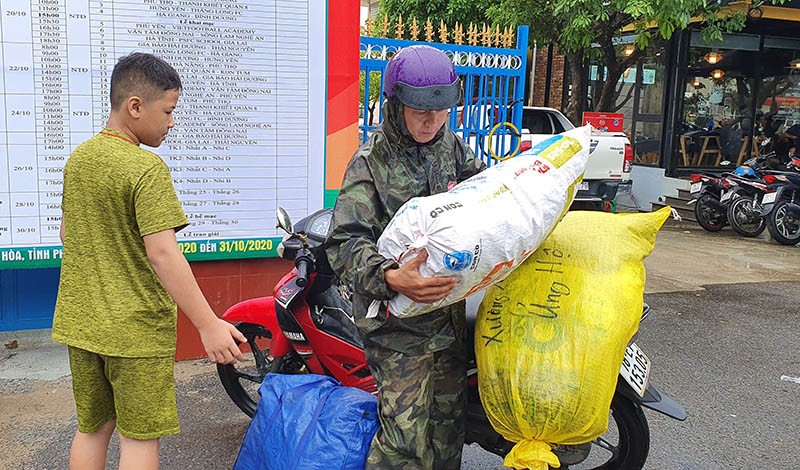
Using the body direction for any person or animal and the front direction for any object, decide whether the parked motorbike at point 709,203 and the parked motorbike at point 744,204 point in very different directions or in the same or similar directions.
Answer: same or similar directions

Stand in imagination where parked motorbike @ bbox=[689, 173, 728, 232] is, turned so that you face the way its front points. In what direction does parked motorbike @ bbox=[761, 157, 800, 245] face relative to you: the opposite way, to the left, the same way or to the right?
the same way

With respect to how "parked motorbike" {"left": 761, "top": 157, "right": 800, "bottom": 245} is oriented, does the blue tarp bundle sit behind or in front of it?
behind

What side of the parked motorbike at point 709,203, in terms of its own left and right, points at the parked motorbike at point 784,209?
right

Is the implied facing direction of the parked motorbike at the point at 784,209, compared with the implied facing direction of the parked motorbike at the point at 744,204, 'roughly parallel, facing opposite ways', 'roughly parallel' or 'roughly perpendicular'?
roughly parallel

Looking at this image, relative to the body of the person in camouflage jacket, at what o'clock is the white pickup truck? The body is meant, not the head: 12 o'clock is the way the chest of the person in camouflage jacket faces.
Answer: The white pickup truck is roughly at 8 o'clock from the person in camouflage jacket.

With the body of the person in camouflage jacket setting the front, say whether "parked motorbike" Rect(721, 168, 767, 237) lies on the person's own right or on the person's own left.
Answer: on the person's own left

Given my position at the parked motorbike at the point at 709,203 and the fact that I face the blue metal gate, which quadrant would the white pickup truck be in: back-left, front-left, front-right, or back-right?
front-right

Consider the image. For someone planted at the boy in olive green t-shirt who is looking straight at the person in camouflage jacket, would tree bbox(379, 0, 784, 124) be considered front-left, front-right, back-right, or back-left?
front-left

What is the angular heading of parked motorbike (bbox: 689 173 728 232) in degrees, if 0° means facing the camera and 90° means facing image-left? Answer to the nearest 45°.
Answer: approximately 225°
